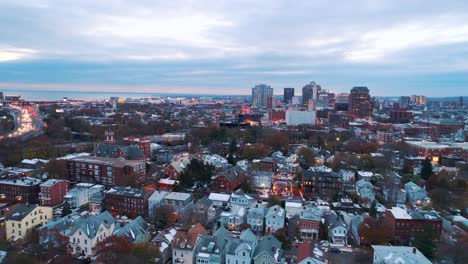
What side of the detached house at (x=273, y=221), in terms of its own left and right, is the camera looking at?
front

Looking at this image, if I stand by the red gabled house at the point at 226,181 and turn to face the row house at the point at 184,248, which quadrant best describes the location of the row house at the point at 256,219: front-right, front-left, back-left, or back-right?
front-left

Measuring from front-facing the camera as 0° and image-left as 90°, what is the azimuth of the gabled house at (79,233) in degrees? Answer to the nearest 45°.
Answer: approximately 315°

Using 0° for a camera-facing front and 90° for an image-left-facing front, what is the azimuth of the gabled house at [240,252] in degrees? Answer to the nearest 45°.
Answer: approximately 0°

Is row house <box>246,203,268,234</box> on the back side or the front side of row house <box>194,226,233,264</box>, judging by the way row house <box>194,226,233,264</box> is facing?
on the back side

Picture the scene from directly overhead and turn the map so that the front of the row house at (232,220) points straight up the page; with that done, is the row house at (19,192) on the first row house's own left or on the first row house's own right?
on the first row house's own right

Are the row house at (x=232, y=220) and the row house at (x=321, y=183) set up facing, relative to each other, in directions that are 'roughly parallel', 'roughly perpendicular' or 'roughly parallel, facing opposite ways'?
roughly parallel

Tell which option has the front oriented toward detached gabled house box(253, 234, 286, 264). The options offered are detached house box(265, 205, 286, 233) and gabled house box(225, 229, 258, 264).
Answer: detached house box(265, 205, 286, 233)

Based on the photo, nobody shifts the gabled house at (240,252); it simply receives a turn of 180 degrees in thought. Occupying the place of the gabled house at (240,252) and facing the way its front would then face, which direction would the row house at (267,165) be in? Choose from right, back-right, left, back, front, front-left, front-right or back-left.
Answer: front

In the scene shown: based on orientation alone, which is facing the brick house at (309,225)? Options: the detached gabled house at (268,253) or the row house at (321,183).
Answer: the row house at (321,183)

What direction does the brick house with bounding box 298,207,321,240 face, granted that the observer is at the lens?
facing the viewer

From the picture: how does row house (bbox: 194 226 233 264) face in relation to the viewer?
toward the camera

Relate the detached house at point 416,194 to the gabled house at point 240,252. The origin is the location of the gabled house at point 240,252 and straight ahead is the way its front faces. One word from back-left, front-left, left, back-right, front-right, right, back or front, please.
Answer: back-left

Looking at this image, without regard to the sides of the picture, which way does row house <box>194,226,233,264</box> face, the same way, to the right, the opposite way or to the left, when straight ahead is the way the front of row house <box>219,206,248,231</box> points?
the same way

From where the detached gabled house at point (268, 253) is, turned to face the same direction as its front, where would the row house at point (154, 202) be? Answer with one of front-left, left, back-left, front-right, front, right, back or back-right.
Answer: back-right

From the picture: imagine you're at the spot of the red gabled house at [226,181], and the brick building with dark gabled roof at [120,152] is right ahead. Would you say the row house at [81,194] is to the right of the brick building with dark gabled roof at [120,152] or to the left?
left

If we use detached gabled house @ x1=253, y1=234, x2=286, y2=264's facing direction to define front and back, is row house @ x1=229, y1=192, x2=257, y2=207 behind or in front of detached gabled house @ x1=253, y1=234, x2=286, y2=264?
behind

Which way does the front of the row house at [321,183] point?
toward the camera

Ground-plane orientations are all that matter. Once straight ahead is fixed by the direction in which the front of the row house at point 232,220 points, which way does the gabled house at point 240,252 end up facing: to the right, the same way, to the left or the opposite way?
the same way

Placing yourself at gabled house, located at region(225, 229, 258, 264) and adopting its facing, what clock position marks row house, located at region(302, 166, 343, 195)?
row house, located at region(302, 166, 343, 195) is roughly at 7 o'clock from gabled house, located at region(225, 229, 258, 264).
